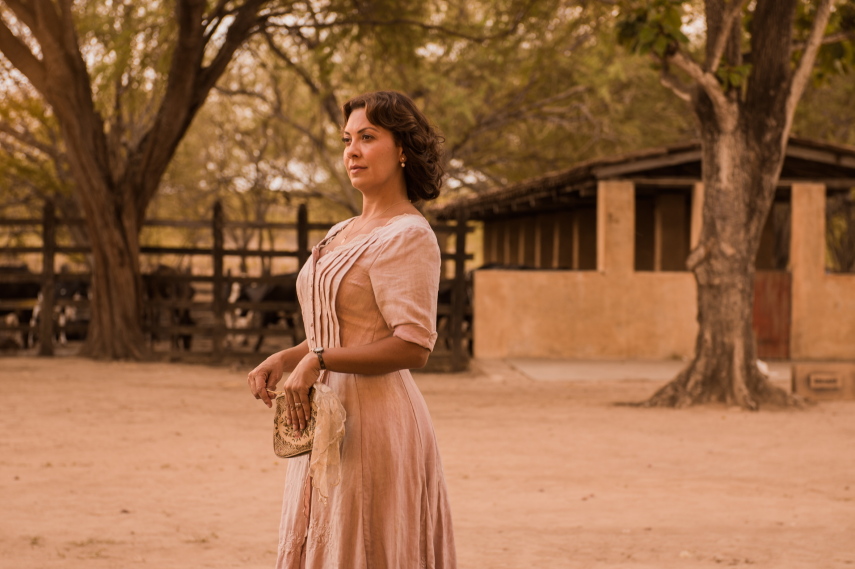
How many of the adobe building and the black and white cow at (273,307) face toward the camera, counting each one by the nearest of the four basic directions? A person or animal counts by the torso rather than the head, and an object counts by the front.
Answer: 1

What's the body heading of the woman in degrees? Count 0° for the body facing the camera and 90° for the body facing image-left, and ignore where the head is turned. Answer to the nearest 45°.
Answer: approximately 45°

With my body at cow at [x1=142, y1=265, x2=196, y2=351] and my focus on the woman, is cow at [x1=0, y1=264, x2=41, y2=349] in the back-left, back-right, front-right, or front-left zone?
back-right

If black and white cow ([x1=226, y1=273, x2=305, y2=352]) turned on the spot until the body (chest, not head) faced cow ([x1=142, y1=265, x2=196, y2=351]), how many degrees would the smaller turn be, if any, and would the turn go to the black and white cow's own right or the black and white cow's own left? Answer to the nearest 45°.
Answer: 0° — it already faces it

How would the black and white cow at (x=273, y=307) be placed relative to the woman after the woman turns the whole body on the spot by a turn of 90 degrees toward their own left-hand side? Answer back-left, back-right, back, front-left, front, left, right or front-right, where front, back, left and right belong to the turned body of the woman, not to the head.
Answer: back-left

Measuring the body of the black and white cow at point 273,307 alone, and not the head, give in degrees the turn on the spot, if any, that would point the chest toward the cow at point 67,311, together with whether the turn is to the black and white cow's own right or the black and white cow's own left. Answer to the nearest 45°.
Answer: approximately 45° to the black and white cow's own right

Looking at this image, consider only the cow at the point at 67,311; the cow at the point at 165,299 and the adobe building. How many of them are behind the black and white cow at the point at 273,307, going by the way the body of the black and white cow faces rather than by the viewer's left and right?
1

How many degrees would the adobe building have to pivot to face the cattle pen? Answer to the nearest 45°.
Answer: approximately 90° to its right

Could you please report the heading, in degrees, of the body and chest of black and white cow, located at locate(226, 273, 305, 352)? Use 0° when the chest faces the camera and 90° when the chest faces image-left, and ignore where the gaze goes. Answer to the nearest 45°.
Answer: approximately 90°

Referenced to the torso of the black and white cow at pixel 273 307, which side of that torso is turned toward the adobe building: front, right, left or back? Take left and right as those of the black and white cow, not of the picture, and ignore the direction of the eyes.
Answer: back

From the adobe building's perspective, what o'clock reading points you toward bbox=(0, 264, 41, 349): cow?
The cow is roughly at 3 o'clock from the adobe building.
